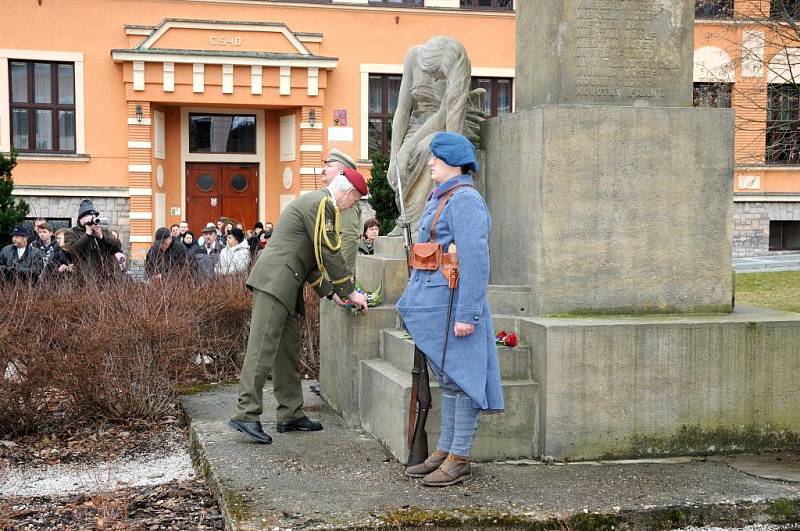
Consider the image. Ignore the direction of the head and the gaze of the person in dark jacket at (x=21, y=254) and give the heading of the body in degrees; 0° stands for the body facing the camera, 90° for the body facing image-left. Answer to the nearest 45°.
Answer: approximately 0°

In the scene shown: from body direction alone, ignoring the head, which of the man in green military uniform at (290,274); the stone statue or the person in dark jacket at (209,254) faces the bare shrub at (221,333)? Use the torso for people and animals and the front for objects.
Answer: the person in dark jacket

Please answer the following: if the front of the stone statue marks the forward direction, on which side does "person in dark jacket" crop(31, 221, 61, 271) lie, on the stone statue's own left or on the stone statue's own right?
on the stone statue's own right

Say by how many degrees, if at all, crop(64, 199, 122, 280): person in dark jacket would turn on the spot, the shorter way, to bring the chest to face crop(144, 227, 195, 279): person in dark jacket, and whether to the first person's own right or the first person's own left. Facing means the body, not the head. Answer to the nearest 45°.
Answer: approximately 90° to the first person's own left

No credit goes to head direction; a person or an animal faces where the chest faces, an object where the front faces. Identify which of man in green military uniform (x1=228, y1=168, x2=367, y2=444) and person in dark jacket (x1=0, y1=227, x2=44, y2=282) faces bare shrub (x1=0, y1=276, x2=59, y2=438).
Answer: the person in dark jacket

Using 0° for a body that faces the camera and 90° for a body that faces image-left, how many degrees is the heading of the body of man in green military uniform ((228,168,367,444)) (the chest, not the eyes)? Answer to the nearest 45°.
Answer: approximately 270°

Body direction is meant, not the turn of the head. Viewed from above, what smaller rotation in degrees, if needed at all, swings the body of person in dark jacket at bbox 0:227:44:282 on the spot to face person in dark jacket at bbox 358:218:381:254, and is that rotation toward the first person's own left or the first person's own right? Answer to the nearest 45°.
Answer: approximately 90° to the first person's own left

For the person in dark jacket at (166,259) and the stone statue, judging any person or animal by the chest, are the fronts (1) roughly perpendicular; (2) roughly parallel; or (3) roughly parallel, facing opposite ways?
roughly perpendicular

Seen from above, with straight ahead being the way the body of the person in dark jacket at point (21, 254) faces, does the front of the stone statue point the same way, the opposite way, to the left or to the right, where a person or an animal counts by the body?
to the right

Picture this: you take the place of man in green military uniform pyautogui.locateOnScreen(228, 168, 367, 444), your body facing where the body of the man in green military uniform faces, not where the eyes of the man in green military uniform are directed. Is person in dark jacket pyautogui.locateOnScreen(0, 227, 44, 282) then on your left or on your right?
on your left

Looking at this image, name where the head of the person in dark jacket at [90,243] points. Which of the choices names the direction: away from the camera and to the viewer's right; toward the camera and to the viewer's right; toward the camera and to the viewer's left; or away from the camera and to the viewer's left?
toward the camera and to the viewer's right

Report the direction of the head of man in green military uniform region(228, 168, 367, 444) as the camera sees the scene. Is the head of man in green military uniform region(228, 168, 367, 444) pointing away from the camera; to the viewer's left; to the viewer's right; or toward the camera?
to the viewer's right

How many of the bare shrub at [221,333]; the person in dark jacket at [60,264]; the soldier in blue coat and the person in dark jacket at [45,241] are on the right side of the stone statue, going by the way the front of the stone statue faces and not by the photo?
3

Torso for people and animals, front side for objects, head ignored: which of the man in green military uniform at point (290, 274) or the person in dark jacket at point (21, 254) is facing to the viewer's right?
the man in green military uniform
